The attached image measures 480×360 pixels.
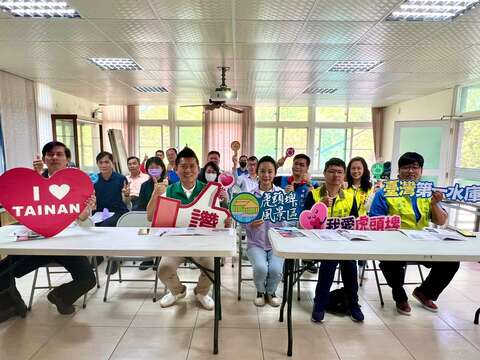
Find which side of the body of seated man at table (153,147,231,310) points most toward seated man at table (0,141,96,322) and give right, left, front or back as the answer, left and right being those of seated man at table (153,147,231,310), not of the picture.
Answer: right

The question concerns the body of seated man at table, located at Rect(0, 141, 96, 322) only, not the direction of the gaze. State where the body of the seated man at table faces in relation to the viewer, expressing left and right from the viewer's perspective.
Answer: facing the viewer

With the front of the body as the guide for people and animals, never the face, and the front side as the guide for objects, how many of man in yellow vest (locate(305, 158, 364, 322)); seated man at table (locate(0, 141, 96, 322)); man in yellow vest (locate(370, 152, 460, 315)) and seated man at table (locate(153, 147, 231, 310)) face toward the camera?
4

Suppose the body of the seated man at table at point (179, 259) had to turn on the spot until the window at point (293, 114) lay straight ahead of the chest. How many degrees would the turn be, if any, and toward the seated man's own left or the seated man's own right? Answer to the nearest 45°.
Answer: approximately 135° to the seated man's own left

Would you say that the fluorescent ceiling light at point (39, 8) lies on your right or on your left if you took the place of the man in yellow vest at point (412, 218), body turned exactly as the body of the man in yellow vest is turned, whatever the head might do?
on your right

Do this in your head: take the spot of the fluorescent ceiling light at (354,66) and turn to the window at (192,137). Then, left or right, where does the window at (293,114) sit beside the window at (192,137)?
right

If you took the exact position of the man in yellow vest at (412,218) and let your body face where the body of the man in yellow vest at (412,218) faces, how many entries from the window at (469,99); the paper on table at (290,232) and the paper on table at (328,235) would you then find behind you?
1

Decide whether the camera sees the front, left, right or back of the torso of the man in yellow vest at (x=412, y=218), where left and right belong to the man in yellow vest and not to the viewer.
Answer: front

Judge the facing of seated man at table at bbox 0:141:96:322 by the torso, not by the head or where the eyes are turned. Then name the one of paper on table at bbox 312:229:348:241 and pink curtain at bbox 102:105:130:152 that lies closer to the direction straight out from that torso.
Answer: the paper on table

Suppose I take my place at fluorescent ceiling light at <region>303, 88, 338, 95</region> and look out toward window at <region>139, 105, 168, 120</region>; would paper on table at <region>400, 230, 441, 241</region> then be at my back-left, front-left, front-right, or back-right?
back-left

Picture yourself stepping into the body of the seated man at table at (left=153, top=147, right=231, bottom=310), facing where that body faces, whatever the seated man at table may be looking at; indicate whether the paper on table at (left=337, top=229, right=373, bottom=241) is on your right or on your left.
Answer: on your left
